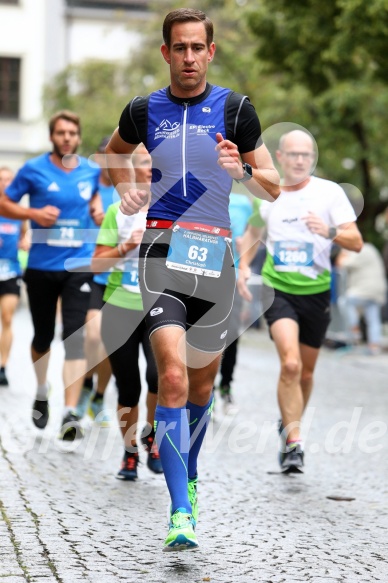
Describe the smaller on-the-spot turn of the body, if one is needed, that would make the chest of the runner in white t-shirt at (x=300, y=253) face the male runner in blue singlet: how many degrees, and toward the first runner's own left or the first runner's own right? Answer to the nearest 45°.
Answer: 0° — they already face them

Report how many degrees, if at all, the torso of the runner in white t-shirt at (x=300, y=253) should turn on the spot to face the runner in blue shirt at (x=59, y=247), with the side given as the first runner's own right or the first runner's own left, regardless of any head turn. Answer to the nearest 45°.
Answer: approximately 90° to the first runner's own right

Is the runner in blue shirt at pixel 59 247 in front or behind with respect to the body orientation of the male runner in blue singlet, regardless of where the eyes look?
behind

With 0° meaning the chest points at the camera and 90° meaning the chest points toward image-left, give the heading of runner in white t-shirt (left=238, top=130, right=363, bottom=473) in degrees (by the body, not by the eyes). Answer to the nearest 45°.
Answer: approximately 0°

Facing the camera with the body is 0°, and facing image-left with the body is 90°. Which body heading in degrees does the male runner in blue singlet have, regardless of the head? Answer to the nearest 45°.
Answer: approximately 0°

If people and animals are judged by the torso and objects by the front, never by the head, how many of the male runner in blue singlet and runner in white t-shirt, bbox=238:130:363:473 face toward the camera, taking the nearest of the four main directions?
2

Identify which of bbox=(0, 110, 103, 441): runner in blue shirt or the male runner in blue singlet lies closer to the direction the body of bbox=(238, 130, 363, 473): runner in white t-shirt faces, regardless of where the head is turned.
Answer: the male runner in blue singlet

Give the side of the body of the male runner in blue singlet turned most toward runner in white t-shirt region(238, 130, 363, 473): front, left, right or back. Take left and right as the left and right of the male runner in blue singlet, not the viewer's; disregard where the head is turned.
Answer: back
